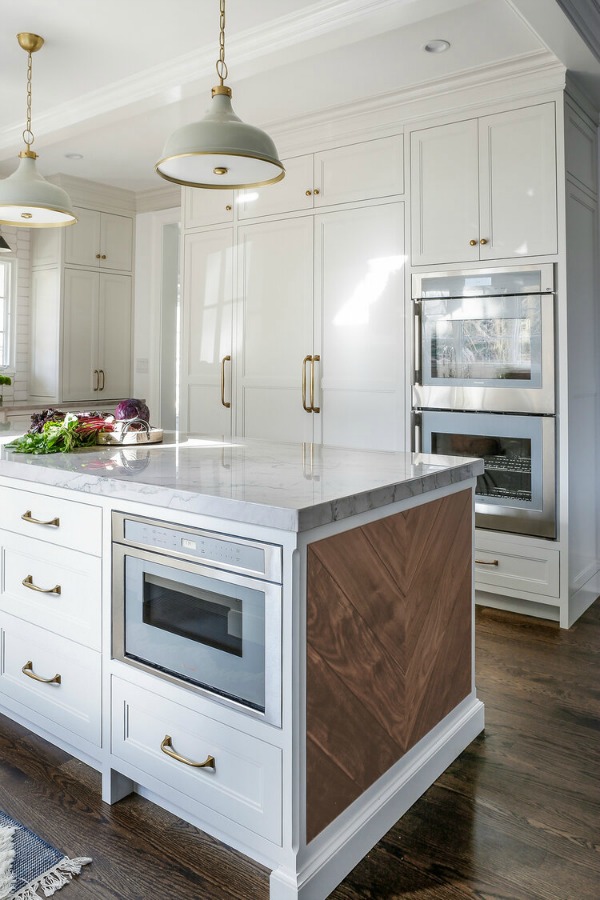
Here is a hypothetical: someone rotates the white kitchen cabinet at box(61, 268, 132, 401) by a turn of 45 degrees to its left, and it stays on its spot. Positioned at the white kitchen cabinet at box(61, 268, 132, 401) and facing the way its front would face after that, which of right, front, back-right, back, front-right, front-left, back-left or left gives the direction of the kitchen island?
right

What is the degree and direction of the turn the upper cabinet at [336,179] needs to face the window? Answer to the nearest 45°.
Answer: approximately 90° to its right

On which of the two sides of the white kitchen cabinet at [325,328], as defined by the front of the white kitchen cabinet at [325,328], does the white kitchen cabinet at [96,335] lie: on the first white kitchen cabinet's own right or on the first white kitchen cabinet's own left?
on the first white kitchen cabinet's own right

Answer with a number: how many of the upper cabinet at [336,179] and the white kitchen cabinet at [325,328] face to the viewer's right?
0

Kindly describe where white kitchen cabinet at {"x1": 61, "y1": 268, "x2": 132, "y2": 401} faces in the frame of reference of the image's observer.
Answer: facing the viewer and to the right of the viewer

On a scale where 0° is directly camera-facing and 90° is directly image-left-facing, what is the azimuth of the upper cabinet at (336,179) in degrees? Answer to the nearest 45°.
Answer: approximately 45°

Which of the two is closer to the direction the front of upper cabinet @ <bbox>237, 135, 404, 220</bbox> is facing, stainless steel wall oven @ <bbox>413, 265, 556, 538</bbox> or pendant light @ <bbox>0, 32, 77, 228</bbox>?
the pendant light

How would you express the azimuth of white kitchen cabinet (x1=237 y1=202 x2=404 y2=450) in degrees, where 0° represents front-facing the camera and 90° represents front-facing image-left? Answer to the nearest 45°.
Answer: approximately 45°
